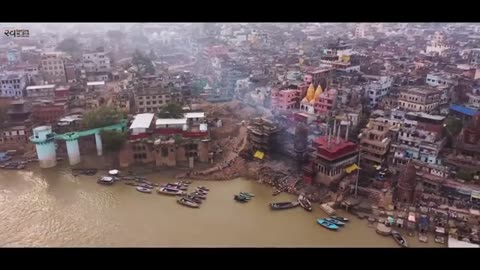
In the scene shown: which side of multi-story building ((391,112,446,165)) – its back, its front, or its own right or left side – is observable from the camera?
front

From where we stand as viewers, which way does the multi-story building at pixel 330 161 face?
facing the viewer and to the left of the viewer

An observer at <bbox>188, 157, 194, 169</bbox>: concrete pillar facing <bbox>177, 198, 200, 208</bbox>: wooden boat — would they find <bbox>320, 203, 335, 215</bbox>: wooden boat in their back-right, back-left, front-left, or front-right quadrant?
front-left

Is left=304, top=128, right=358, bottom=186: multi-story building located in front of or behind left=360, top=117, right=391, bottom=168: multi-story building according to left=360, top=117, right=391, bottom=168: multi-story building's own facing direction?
in front

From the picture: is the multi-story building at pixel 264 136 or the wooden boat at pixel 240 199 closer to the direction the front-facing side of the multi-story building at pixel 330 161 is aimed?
the wooden boat

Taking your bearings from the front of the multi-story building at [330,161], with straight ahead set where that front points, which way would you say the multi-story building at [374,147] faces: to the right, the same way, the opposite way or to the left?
the same way

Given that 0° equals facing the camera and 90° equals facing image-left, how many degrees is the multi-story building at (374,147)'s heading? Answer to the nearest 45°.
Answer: approximately 45°

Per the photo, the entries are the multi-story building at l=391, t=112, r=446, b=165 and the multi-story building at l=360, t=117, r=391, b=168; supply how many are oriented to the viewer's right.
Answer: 0

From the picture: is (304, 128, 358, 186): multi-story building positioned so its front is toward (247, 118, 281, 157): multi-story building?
no

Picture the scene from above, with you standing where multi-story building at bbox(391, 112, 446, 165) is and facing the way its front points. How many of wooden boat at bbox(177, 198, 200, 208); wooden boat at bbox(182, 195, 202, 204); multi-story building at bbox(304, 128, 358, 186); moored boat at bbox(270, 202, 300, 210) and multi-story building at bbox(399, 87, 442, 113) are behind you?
1

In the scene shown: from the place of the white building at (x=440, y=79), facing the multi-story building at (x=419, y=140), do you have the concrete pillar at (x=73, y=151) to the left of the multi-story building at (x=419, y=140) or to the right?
right

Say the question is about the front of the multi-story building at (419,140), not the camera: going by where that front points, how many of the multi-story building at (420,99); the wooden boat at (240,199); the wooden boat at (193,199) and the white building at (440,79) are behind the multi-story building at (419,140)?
2

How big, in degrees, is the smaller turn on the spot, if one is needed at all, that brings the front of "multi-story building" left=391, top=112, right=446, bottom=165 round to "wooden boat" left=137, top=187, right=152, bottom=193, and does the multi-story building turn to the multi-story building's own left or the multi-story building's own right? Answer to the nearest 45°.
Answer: approximately 45° to the multi-story building's own right

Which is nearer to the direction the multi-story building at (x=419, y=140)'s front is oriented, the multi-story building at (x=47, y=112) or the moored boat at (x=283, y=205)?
the moored boat

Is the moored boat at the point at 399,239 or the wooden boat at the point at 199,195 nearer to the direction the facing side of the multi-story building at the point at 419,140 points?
the moored boat

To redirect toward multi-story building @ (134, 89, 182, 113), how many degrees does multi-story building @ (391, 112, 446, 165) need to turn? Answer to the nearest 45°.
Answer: approximately 90° to its right

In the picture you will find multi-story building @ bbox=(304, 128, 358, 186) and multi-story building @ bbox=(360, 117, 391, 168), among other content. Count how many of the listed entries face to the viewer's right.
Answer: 0

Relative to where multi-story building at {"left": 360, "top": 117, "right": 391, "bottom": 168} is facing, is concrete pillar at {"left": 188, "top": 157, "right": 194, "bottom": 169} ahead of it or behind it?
ahead

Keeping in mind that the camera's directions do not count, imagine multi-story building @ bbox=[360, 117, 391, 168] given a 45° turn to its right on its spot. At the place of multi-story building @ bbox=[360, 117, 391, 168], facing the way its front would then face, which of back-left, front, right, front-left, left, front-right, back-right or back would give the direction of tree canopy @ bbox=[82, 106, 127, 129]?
front

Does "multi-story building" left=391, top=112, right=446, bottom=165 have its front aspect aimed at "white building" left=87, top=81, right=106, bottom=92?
no
